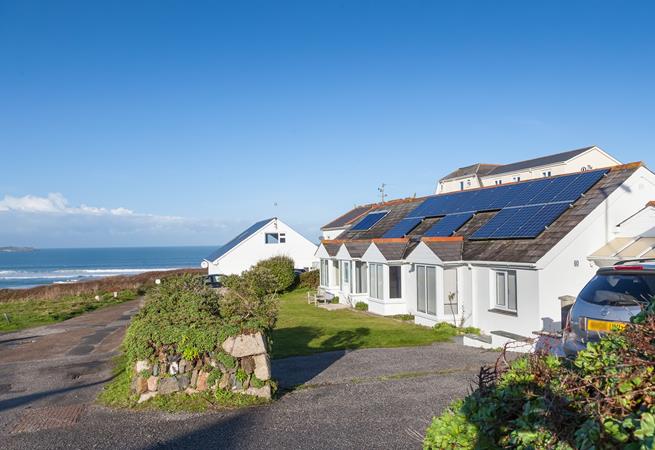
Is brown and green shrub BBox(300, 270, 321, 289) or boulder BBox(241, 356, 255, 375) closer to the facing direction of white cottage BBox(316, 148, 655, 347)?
the boulder

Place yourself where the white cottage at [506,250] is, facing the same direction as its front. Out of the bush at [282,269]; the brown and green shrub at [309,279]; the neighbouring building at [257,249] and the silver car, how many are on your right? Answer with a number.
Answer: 3

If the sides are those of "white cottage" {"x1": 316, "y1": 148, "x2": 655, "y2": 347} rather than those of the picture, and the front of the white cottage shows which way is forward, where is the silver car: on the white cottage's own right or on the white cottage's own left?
on the white cottage's own left

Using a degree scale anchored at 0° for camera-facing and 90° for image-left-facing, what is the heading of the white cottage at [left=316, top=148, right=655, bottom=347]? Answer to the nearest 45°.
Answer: approximately 45°

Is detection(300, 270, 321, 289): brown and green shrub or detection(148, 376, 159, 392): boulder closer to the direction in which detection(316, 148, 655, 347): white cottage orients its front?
the boulder

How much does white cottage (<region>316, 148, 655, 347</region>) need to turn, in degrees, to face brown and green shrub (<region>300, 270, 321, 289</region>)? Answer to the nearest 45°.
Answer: approximately 90° to its right

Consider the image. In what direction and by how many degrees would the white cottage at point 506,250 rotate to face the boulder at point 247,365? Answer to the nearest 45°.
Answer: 0° — it already faces it

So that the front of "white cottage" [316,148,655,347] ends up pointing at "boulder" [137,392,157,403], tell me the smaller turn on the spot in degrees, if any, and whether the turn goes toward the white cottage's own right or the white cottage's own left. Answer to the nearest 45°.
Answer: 0° — it already faces it
